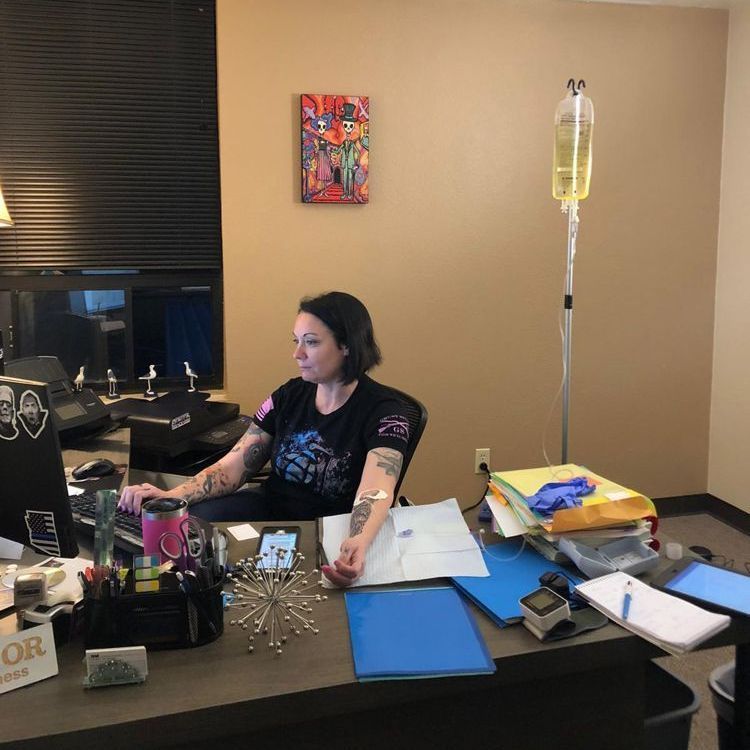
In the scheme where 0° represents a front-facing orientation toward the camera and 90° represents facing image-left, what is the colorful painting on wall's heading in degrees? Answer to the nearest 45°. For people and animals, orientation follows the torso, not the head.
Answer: approximately 0°

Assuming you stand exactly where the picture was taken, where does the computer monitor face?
facing away from the viewer and to the right of the viewer

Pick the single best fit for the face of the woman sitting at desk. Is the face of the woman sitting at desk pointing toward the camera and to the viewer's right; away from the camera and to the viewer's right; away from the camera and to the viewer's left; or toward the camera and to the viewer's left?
toward the camera and to the viewer's left

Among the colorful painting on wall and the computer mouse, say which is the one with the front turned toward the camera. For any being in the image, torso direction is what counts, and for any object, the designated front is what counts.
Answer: the colorful painting on wall

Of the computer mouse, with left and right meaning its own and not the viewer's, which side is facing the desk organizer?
left

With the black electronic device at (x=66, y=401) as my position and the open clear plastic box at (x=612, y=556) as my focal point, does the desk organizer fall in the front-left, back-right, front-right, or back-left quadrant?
front-right

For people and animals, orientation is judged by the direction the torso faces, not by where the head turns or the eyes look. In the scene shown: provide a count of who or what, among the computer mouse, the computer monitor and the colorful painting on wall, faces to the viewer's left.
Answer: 1

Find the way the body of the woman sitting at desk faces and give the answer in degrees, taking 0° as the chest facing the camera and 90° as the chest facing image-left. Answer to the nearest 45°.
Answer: approximately 45°

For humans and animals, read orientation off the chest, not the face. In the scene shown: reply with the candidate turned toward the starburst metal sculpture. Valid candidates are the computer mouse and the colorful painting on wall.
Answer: the colorful painting on wall

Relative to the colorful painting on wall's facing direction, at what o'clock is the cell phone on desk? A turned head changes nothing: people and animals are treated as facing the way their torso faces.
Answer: The cell phone on desk is roughly at 12 o'clock from the colorful painting on wall.

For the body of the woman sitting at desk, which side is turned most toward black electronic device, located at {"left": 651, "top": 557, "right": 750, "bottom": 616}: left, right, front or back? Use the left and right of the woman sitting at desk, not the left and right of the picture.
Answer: left

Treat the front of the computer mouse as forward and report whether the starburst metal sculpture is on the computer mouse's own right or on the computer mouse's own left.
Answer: on the computer mouse's own left

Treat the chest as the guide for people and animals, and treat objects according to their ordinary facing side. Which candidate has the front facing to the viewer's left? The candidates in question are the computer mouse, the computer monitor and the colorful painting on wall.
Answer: the computer mouse

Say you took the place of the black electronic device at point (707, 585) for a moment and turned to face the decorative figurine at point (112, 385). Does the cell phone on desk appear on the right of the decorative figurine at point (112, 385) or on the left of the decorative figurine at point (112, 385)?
left

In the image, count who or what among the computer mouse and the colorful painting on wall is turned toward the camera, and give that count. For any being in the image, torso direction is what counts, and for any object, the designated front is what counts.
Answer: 1

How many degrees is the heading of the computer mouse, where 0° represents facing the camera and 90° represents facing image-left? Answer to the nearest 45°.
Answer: approximately 90°
